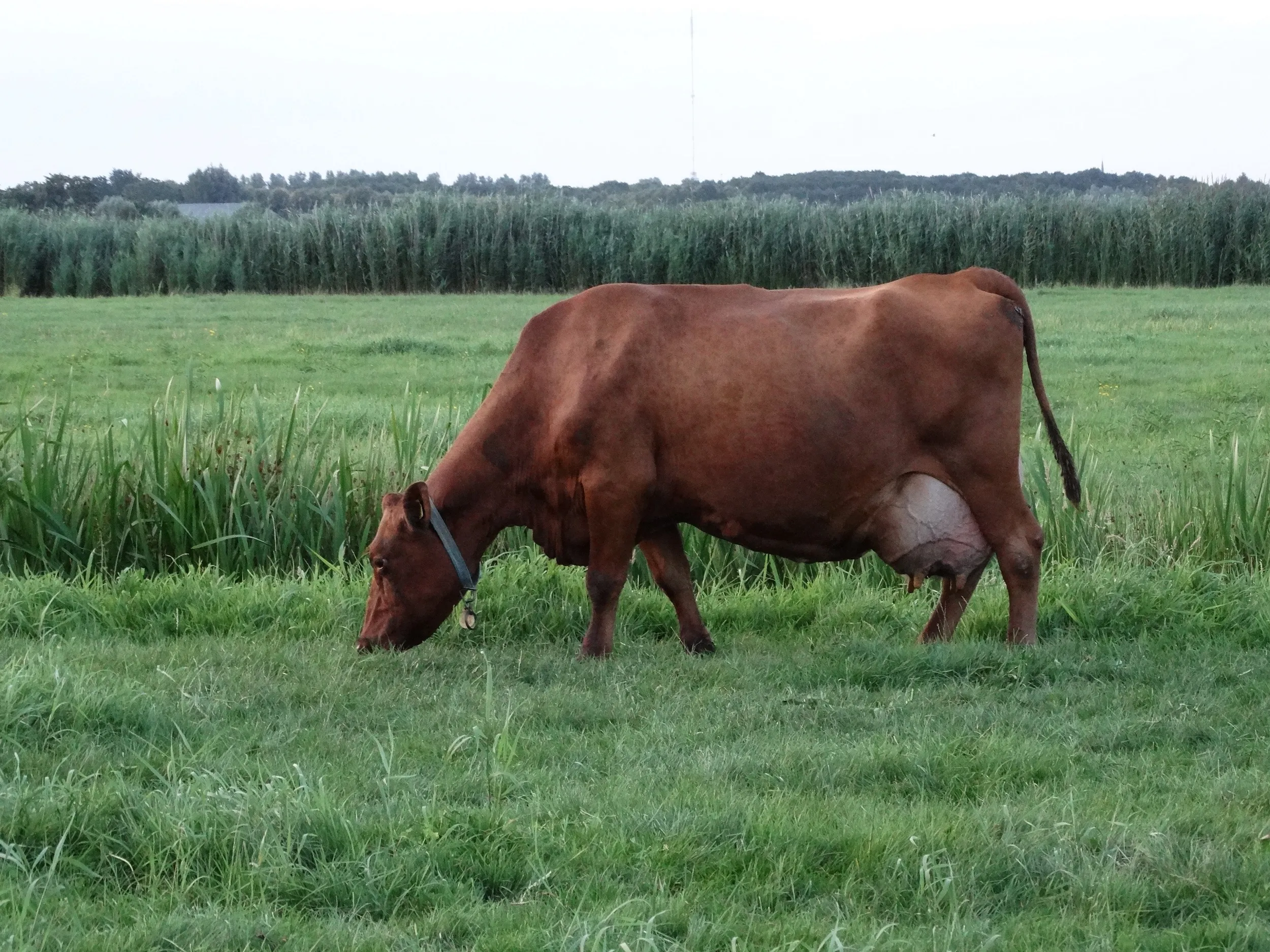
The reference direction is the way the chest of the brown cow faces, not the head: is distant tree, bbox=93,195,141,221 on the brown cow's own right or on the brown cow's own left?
on the brown cow's own right

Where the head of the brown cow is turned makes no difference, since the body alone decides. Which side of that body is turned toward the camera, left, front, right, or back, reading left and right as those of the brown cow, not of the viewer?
left
